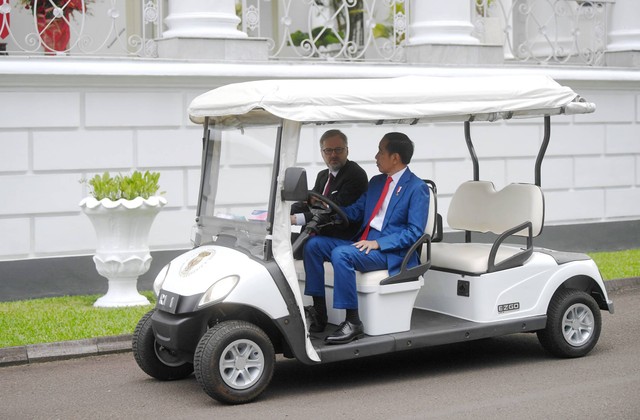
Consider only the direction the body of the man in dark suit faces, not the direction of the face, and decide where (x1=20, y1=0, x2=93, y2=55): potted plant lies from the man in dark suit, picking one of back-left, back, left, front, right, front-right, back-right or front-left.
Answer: right

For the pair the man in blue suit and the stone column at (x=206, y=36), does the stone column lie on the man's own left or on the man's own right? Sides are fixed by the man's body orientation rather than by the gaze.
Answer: on the man's own right

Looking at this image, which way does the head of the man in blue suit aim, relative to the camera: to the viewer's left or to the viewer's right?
to the viewer's left

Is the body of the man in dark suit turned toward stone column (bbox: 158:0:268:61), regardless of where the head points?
no

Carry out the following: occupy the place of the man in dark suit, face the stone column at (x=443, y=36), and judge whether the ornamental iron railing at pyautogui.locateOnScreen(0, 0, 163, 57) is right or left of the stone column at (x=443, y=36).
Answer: left

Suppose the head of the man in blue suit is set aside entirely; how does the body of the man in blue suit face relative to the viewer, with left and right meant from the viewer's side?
facing the viewer and to the left of the viewer

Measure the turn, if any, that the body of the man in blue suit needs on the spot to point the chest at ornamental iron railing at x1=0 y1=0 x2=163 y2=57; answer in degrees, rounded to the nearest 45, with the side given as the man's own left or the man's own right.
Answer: approximately 90° to the man's own right

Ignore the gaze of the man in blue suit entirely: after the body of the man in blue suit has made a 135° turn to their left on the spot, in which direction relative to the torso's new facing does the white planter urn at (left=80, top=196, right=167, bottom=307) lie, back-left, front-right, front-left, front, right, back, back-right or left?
back-left

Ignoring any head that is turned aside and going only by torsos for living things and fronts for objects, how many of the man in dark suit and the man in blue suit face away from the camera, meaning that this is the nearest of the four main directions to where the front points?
0

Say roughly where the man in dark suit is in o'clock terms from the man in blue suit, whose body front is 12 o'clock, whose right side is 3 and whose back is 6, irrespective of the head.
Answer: The man in dark suit is roughly at 4 o'clock from the man in blue suit.

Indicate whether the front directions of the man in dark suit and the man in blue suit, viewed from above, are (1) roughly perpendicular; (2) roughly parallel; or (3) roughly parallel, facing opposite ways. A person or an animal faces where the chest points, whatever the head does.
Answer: roughly parallel

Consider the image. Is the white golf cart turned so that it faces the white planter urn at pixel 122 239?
no

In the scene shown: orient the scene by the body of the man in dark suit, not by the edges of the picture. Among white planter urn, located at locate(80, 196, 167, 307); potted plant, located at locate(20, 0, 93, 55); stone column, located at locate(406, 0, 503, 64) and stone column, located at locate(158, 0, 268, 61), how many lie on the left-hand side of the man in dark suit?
0

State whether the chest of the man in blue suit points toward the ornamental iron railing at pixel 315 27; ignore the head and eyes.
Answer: no

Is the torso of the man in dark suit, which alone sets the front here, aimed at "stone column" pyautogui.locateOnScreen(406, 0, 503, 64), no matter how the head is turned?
no
